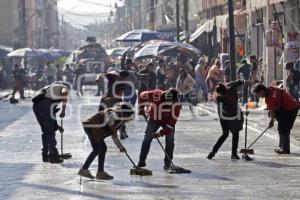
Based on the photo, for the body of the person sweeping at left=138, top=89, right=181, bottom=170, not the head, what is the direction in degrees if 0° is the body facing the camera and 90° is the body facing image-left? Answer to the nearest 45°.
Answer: approximately 315°

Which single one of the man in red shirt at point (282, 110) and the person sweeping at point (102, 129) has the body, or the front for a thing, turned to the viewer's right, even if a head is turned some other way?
the person sweeping

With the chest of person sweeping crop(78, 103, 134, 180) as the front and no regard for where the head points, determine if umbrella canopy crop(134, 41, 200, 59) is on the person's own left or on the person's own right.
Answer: on the person's own left

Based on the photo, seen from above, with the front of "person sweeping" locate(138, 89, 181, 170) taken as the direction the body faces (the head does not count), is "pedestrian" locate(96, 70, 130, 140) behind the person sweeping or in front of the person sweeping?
behind

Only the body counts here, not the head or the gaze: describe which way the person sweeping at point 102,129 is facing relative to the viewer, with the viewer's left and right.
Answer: facing to the right of the viewer

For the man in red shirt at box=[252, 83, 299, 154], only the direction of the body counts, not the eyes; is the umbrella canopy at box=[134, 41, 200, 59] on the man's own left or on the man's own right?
on the man's own right

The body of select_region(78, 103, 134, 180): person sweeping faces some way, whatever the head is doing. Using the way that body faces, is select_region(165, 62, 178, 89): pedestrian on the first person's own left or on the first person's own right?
on the first person's own left

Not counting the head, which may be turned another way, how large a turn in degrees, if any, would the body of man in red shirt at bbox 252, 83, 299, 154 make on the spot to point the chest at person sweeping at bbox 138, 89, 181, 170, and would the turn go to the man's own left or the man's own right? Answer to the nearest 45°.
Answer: approximately 45° to the man's own left

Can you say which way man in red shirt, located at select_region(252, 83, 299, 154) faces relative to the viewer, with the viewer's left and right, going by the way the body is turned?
facing to the left of the viewer

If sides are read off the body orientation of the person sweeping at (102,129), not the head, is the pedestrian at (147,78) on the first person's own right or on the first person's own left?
on the first person's own left

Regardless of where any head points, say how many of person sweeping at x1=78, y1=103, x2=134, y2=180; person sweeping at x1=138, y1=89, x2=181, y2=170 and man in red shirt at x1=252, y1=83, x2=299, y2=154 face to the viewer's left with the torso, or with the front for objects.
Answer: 1

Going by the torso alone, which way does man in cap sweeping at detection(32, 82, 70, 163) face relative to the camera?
to the viewer's right
